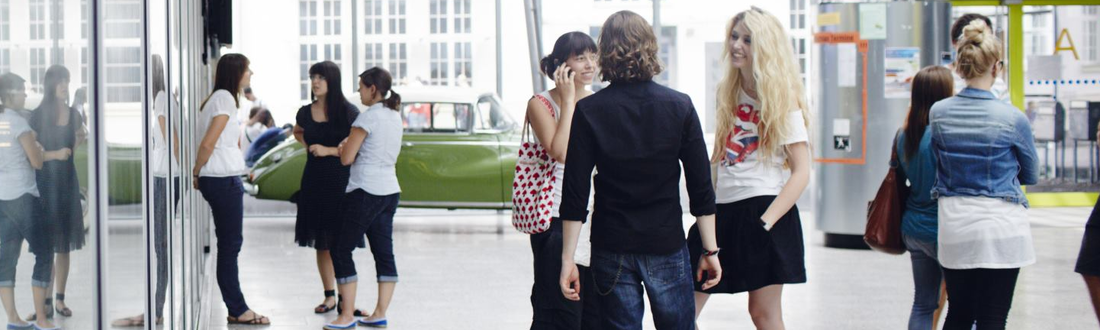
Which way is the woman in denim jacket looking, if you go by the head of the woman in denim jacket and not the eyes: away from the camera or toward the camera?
away from the camera

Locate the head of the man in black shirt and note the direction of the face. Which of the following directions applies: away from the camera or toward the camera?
away from the camera

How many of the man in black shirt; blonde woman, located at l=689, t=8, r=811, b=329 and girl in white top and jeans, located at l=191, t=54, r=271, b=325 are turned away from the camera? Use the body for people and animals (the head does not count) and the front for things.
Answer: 1

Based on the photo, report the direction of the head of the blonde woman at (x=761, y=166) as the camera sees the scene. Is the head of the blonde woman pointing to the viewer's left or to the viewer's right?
to the viewer's left

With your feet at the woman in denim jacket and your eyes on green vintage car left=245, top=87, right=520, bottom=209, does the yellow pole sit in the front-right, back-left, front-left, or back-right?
front-right

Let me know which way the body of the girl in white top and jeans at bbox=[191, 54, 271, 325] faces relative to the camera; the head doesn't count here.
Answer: to the viewer's right

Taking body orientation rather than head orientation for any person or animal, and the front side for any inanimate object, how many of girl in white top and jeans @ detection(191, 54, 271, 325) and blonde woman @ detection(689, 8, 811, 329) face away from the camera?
0

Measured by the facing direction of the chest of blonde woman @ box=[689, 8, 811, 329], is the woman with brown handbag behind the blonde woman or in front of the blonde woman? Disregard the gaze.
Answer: behind

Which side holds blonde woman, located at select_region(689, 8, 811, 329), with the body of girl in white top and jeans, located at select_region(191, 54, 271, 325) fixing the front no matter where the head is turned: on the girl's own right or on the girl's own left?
on the girl's own right

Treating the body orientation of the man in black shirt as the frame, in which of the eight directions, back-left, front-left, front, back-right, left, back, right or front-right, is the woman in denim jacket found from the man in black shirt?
front-right

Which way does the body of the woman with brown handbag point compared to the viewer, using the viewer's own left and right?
facing away from the viewer and to the right of the viewer

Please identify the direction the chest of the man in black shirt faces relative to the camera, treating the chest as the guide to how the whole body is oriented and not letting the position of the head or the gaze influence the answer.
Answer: away from the camera
